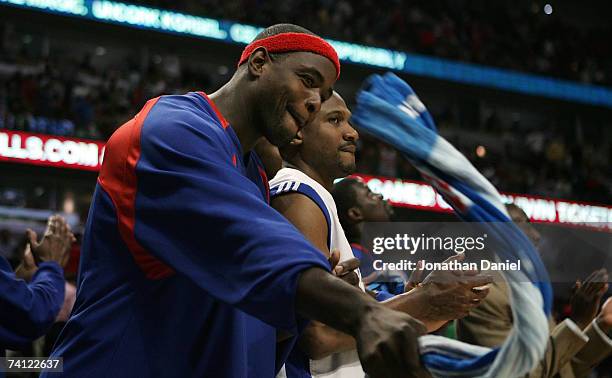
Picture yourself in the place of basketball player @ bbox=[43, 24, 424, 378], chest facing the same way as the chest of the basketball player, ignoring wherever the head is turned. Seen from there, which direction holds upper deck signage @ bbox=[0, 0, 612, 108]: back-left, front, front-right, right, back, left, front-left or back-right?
left

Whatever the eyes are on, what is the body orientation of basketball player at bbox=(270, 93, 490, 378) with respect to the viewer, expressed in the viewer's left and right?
facing to the right of the viewer

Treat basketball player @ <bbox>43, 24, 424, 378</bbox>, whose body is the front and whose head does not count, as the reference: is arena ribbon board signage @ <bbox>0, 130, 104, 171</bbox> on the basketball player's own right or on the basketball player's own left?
on the basketball player's own left

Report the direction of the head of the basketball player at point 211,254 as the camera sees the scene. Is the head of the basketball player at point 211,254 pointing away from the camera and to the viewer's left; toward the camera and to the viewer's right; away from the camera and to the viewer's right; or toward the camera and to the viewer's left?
toward the camera and to the viewer's right

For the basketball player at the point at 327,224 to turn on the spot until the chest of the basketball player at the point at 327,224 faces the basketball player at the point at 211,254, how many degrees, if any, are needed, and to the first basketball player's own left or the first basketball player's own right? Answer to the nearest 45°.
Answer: approximately 90° to the first basketball player's own right

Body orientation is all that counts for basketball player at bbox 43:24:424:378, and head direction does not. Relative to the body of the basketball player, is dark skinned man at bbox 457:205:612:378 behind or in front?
in front

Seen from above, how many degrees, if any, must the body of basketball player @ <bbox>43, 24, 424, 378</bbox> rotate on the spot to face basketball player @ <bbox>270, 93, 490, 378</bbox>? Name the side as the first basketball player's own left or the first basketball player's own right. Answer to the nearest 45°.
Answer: approximately 90° to the first basketball player's own left

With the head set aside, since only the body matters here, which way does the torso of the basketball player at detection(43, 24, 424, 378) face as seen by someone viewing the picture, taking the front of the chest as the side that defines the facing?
to the viewer's right

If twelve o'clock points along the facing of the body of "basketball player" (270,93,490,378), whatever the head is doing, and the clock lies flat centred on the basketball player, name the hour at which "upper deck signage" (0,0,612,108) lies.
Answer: The upper deck signage is roughly at 9 o'clock from the basketball player.

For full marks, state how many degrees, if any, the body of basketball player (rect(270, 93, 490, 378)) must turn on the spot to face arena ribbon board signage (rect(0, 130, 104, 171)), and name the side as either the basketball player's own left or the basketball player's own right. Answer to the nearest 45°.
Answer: approximately 135° to the basketball player's own left
